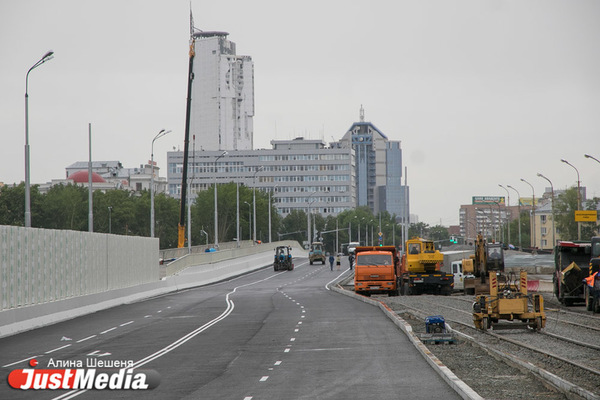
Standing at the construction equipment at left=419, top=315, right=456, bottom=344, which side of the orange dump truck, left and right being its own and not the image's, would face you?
front

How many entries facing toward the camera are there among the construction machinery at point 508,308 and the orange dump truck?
2

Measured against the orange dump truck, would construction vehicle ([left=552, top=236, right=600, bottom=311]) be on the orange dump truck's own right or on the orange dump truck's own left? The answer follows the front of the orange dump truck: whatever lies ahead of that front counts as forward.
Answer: on the orange dump truck's own left

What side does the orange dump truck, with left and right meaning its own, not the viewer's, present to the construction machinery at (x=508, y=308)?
front

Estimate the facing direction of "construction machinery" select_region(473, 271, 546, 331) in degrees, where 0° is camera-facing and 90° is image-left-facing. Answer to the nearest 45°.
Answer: approximately 0°

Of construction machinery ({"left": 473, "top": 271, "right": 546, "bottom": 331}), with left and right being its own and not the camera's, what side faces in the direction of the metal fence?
right
